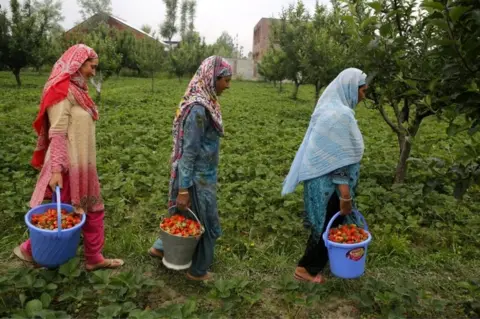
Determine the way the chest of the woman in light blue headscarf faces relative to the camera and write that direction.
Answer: to the viewer's right

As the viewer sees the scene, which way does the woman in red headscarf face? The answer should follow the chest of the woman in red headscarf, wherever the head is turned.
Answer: to the viewer's right

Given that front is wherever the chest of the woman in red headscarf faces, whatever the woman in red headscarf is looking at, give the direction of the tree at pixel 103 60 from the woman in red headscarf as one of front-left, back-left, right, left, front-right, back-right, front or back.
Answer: left

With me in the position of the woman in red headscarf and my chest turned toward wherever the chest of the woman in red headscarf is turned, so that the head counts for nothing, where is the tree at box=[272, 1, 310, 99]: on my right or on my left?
on my left

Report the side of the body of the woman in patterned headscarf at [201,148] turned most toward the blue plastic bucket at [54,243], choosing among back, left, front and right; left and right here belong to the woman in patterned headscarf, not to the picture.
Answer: back

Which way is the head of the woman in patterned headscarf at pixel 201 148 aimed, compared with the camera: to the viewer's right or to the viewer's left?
to the viewer's right

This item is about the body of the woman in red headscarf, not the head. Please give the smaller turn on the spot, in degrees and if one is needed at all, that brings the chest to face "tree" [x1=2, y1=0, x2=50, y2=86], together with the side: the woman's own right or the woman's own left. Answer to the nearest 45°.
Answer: approximately 90° to the woman's own left

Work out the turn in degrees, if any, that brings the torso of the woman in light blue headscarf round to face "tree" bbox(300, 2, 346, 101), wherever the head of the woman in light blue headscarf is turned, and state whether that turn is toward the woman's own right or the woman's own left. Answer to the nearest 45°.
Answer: approximately 90° to the woman's own left

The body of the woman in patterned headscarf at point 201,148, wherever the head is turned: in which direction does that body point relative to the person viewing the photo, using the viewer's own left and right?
facing to the right of the viewer

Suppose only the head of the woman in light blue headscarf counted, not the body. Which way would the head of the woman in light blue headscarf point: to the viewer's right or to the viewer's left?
to the viewer's right
